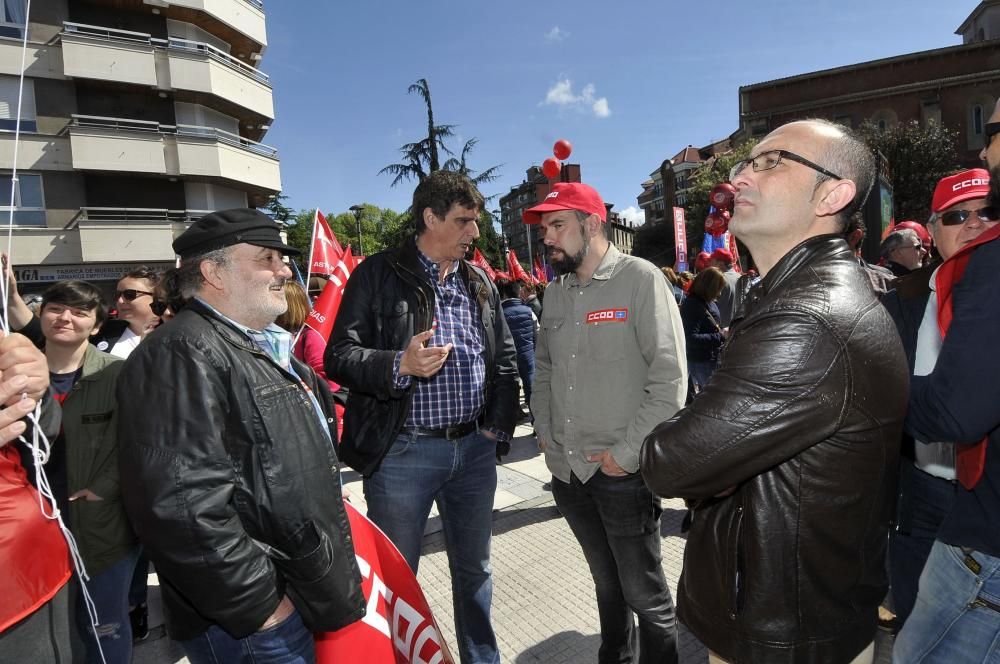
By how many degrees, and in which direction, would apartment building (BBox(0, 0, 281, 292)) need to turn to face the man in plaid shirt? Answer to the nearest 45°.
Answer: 0° — it already faces them

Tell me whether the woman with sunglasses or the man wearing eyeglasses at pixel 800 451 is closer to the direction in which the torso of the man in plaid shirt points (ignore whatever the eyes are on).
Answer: the man wearing eyeglasses

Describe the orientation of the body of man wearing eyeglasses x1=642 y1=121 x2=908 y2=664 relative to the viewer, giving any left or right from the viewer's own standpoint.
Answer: facing to the left of the viewer

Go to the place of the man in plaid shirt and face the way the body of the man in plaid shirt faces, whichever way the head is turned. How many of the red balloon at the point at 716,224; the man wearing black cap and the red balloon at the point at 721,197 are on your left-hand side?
2

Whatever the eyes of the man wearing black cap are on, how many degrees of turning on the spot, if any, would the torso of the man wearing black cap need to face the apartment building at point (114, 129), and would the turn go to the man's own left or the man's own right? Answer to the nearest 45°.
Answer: approximately 135° to the man's own left

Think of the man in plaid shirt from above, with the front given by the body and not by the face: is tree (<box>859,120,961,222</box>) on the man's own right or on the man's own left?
on the man's own left

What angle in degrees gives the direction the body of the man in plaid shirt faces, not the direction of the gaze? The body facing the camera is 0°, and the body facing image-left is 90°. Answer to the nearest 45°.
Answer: approximately 315°

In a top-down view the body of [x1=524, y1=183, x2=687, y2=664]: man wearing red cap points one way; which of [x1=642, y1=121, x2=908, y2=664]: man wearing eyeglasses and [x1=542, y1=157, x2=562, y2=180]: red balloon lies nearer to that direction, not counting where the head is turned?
the man wearing eyeglasses

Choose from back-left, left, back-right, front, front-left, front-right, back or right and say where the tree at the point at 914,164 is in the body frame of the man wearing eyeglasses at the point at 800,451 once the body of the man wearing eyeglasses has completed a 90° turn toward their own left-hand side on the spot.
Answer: back

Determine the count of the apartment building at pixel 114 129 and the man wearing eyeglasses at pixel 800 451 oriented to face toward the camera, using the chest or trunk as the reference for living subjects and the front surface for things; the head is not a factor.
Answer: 1

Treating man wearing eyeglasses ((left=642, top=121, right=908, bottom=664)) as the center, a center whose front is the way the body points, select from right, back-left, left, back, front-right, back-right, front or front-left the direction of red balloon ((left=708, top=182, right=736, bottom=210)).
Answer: right
